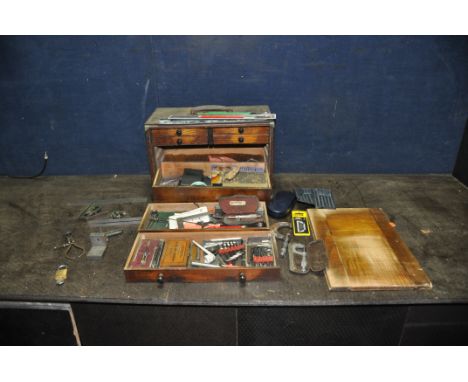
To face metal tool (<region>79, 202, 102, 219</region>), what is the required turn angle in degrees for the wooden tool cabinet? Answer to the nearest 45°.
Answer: approximately 90° to its right

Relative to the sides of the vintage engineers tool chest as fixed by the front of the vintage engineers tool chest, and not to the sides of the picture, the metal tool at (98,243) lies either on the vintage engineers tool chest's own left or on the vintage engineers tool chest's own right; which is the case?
on the vintage engineers tool chest's own right

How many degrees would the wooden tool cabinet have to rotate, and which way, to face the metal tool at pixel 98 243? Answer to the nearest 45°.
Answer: approximately 45° to its right

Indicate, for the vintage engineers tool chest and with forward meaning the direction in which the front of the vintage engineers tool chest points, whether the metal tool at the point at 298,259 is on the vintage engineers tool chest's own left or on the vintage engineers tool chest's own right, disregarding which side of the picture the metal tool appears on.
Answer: on the vintage engineers tool chest's own left

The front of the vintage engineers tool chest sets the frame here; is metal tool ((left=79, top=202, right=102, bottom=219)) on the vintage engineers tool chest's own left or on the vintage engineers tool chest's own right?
on the vintage engineers tool chest's own right

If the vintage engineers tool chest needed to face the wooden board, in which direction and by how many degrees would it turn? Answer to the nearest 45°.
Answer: approximately 45° to its left

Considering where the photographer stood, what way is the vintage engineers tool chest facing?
facing the viewer

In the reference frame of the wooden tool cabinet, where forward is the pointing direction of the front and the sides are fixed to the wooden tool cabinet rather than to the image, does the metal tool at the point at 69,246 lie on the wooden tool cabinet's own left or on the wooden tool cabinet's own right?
on the wooden tool cabinet's own right
